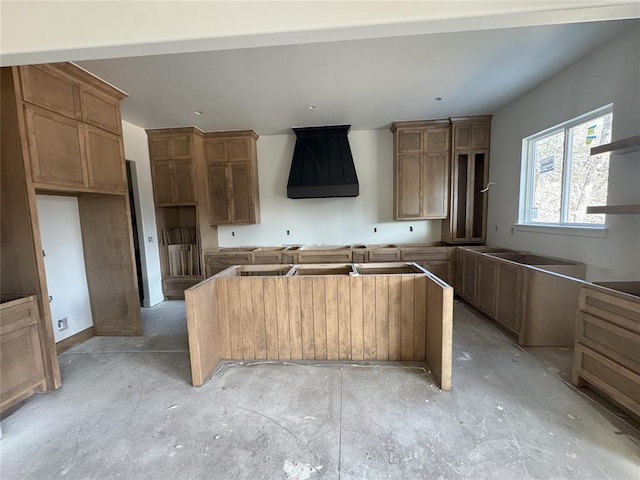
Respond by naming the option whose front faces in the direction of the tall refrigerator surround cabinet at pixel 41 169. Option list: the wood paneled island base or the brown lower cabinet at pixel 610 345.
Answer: the brown lower cabinet

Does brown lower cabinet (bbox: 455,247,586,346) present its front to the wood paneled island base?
yes

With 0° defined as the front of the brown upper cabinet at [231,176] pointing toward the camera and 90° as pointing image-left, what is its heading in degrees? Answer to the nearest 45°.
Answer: approximately 0°

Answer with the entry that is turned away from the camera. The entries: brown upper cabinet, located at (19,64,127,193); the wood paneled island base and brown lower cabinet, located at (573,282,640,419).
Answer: the wood paneled island base

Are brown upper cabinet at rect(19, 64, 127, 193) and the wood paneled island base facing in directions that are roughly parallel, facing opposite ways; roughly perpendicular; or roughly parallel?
roughly perpendicular

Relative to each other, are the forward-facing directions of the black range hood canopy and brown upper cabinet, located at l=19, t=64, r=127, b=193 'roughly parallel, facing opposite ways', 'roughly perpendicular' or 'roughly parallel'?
roughly perpendicular

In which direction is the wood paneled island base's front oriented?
away from the camera

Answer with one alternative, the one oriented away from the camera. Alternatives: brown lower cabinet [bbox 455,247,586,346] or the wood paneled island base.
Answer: the wood paneled island base

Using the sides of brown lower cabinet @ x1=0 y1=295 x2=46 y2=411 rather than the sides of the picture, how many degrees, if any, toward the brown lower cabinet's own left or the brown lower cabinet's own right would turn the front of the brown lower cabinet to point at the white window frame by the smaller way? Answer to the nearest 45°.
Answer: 0° — it already faces it
